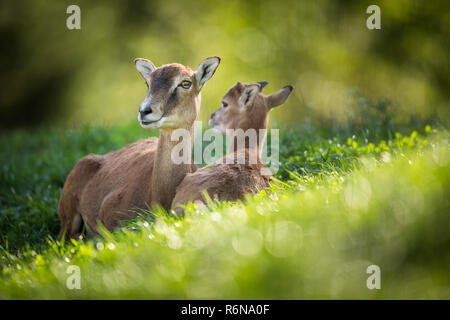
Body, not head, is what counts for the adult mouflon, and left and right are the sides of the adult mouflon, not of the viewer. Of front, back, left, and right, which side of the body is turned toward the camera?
right

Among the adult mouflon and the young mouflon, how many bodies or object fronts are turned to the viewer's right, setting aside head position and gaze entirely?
2

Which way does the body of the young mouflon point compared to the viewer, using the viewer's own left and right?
facing to the right of the viewer
